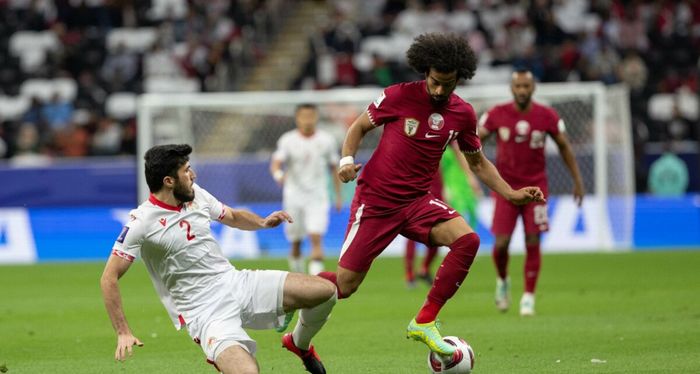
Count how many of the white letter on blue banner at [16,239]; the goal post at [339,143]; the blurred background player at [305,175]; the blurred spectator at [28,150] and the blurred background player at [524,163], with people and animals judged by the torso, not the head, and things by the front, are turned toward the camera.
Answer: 5

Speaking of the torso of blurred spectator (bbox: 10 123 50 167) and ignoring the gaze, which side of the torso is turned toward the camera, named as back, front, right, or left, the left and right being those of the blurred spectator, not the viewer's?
front

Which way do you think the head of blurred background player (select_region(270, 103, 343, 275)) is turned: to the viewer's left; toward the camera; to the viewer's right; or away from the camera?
toward the camera

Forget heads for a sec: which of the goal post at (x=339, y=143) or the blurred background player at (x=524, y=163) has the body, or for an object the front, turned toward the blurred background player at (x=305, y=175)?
the goal post

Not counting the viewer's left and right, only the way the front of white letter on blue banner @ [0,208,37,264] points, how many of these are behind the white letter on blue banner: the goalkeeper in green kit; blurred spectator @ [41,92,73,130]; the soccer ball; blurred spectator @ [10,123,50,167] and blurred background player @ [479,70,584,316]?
2

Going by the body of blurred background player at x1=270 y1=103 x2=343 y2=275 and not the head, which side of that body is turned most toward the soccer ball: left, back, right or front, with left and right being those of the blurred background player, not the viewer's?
front

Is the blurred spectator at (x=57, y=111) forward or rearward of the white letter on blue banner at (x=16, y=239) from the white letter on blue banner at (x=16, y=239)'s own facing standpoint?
rearward

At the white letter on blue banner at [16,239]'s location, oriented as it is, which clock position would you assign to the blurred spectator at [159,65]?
The blurred spectator is roughly at 7 o'clock from the white letter on blue banner.

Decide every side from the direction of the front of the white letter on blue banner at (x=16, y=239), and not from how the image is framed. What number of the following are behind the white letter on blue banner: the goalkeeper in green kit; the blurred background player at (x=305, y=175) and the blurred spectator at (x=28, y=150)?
1

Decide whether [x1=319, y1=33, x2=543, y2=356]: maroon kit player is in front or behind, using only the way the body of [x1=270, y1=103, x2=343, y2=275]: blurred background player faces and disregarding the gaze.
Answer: in front

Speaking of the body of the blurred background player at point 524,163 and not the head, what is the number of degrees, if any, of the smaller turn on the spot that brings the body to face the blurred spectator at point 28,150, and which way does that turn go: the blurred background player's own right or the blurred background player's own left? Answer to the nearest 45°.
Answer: approximately 135° to the blurred background player's own right

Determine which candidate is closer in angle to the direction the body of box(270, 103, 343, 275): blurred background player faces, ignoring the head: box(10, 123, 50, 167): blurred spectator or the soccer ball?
the soccer ball

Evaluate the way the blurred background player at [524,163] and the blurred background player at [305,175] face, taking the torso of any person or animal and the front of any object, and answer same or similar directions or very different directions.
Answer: same or similar directions

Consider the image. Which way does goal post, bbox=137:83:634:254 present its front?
toward the camera

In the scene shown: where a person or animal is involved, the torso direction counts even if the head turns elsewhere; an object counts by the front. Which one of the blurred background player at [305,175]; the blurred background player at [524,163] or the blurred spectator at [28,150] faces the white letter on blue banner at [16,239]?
the blurred spectator

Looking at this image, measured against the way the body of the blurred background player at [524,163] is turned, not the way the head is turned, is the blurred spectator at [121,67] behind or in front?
behind

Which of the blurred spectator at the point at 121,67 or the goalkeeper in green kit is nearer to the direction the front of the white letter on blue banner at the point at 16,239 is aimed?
the goalkeeper in green kit

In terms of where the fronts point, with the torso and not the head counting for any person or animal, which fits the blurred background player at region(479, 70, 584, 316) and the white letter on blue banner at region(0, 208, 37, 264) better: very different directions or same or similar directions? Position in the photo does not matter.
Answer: same or similar directions

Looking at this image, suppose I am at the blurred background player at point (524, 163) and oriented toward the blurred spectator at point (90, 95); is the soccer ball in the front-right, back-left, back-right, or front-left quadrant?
back-left

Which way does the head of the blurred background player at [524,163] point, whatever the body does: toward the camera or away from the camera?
toward the camera

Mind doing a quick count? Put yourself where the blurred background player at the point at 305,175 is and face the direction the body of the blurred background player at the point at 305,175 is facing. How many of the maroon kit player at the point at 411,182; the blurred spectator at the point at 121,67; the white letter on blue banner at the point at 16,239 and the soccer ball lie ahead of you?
2

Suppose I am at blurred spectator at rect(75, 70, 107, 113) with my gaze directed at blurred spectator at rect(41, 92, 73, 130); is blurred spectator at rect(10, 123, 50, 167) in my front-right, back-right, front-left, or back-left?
front-left
